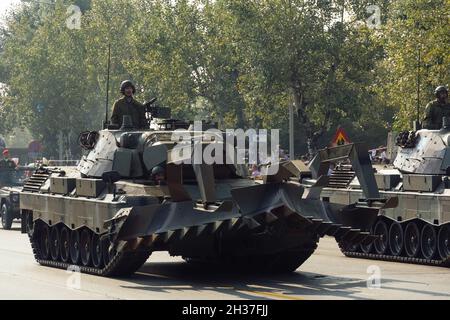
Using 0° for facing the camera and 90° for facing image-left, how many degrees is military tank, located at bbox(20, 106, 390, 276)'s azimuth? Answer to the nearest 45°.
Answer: approximately 315°

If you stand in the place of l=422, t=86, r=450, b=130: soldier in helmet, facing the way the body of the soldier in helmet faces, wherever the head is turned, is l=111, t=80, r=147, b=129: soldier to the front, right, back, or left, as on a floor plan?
right

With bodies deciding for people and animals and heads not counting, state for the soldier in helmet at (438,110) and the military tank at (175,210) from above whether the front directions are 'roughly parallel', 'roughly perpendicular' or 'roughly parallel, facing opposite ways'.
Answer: roughly parallel

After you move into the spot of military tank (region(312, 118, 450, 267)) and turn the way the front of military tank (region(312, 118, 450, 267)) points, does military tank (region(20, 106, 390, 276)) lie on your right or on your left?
on your right

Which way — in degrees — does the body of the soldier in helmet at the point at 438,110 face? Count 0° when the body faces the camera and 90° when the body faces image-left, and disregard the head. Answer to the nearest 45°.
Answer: approximately 315°

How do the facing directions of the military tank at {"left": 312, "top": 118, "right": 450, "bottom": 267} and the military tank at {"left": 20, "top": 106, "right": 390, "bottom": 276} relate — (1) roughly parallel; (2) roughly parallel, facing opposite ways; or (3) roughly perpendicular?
roughly parallel
